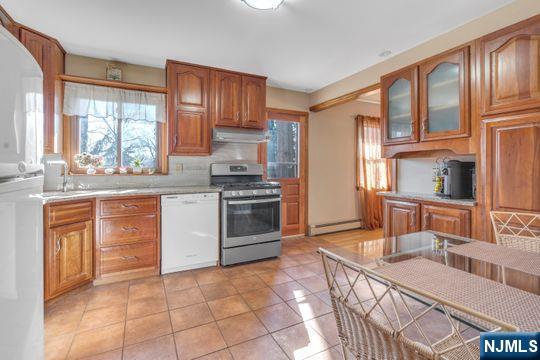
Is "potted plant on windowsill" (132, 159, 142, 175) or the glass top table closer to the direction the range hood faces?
the glass top table

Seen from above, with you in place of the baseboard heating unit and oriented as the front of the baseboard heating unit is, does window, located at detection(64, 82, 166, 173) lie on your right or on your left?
on your right

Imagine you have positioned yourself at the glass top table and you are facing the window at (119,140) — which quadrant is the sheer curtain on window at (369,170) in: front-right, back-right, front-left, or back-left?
front-right

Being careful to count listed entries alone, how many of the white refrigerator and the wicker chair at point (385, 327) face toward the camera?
0

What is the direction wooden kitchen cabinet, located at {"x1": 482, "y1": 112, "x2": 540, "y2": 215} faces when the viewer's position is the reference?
facing the viewer and to the left of the viewer

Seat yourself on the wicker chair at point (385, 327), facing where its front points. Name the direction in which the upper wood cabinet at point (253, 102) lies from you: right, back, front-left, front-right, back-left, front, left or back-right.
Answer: left

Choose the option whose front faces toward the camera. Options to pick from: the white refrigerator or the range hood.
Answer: the range hood

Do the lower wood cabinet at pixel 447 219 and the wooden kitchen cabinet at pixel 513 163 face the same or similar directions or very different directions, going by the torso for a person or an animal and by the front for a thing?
same or similar directions

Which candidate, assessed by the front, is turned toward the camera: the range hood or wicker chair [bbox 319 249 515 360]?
the range hood

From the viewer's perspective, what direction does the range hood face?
toward the camera

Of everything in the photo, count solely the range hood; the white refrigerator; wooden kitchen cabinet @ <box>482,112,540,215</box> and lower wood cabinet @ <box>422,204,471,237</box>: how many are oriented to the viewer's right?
1

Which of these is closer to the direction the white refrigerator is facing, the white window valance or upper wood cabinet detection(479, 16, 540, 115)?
the upper wood cabinet

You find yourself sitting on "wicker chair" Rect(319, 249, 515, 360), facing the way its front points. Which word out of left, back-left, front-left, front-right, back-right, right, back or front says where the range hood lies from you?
left

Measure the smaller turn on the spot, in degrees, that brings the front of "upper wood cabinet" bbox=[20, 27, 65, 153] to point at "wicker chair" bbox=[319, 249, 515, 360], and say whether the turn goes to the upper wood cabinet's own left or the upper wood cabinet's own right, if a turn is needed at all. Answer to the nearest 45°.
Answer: approximately 45° to the upper wood cabinet's own right

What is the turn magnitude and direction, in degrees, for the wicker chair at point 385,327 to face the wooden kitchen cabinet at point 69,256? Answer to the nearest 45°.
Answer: approximately 135° to its left

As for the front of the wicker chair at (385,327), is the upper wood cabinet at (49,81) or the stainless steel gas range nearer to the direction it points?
the stainless steel gas range

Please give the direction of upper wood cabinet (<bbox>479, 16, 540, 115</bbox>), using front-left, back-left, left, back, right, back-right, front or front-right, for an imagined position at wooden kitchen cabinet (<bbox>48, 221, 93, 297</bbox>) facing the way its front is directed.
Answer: front
